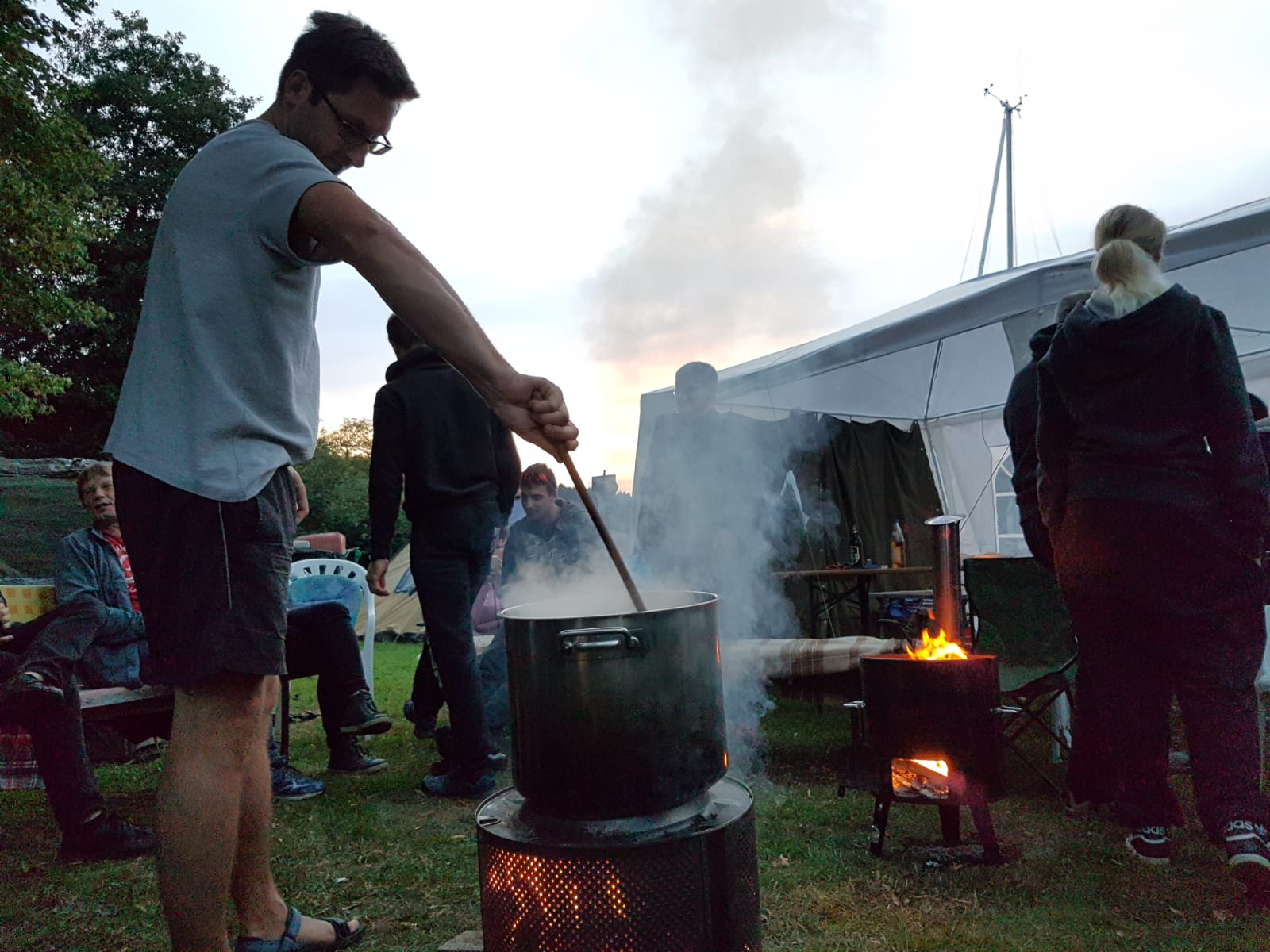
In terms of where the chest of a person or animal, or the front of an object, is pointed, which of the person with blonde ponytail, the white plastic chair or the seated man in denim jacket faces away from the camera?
the person with blonde ponytail

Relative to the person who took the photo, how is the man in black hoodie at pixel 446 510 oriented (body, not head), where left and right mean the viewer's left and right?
facing away from the viewer and to the left of the viewer

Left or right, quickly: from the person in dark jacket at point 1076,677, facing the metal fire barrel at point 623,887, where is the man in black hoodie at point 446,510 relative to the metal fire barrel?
right

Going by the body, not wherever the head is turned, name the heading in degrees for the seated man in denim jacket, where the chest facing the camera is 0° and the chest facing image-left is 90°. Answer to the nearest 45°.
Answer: approximately 315°

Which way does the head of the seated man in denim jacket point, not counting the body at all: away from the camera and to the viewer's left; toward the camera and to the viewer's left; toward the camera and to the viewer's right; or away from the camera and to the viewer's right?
toward the camera and to the viewer's right

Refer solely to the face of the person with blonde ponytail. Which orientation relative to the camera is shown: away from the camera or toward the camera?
away from the camera

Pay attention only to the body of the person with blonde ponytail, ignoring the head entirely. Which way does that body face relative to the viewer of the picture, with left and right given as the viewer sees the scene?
facing away from the viewer

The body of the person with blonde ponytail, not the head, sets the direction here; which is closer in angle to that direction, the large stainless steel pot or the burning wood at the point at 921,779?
the burning wood
